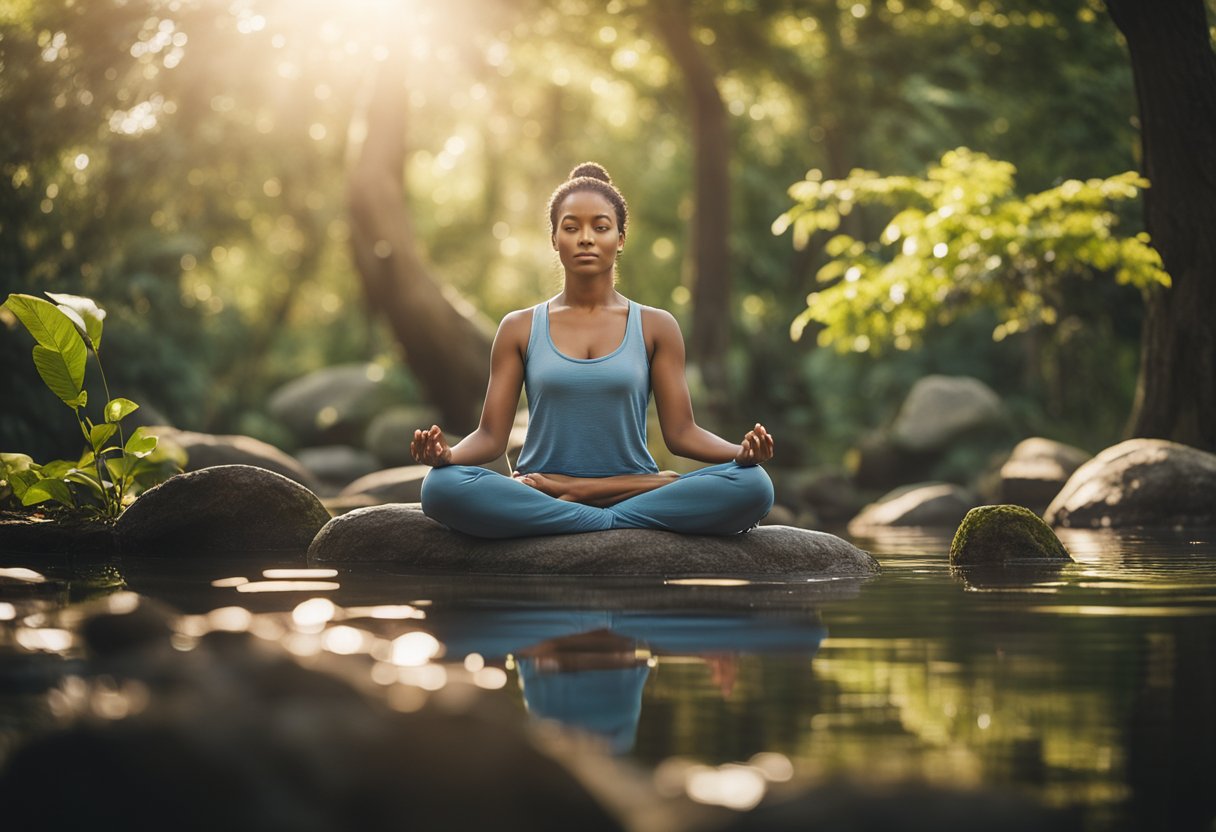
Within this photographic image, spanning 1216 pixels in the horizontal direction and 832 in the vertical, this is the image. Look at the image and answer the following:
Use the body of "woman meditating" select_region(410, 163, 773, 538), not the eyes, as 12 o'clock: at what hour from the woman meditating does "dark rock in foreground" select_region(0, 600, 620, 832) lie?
The dark rock in foreground is roughly at 12 o'clock from the woman meditating.

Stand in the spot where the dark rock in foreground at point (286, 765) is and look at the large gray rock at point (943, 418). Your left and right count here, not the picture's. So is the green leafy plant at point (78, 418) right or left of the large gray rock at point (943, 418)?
left

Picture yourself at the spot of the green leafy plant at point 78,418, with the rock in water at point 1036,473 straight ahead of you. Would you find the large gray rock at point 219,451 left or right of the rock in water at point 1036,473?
left

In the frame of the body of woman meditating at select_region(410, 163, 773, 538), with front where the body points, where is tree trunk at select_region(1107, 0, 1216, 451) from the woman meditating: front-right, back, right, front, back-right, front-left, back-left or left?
back-left

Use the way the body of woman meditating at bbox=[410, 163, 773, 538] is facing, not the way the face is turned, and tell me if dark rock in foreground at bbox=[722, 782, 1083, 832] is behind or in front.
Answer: in front

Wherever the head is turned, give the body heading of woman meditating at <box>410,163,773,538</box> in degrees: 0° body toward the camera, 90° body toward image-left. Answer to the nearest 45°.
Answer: approximately 0°

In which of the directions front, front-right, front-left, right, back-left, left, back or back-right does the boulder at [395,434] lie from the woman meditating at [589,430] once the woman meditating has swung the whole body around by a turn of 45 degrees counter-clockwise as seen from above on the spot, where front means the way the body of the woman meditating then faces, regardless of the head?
back-left
